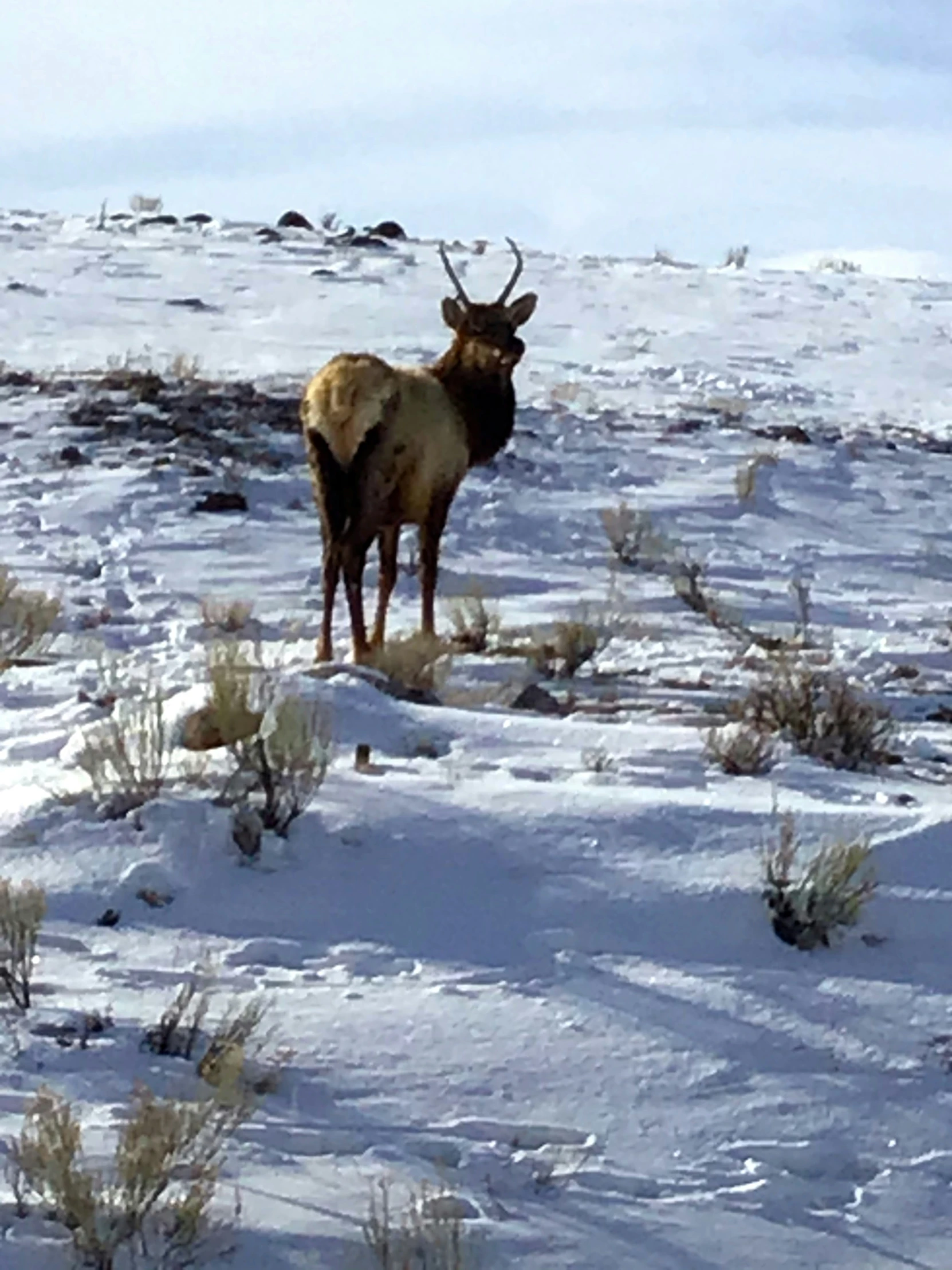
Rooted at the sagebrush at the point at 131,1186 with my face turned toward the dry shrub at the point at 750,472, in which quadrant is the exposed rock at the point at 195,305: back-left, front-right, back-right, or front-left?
front-left

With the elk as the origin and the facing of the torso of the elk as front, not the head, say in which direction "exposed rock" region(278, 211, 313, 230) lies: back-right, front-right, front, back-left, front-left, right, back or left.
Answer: front-left

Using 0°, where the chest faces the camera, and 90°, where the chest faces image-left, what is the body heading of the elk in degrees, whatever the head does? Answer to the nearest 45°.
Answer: approximately 225°

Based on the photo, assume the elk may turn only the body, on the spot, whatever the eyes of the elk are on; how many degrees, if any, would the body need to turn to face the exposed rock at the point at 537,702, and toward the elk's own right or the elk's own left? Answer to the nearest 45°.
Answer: approximately 135° to the elk's own right

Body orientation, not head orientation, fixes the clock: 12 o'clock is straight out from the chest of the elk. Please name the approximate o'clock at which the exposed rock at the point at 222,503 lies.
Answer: The exposed rock is roughly at 10 o'clock from the elk.

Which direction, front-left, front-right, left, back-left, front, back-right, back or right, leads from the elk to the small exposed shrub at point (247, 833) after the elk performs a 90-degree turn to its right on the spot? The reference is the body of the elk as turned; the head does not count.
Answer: front-right

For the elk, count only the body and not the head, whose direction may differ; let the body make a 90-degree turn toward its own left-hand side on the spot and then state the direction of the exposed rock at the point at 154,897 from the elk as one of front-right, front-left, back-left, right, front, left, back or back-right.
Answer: back-left

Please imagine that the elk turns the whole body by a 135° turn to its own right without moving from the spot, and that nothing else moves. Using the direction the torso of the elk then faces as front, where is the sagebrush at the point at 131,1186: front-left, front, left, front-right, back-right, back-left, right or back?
front

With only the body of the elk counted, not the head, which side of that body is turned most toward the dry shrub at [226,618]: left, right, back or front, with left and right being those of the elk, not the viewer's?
left
